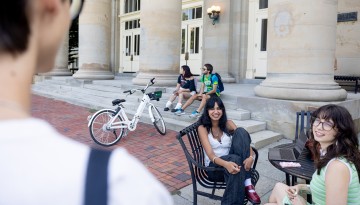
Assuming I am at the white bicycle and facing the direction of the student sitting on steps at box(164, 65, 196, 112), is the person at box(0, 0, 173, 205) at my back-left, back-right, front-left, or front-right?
back-right

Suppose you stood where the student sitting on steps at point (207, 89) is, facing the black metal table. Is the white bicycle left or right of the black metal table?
right

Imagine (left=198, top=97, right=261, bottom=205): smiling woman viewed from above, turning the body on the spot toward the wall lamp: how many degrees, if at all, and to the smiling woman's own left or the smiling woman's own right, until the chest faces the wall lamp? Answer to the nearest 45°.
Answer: approximately 135° to the smiling woman's own left

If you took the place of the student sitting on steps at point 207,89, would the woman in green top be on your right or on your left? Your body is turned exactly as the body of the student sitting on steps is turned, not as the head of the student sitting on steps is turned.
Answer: on your left

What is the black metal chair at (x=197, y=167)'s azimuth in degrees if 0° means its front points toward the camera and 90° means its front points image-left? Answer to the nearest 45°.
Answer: approximately 315°

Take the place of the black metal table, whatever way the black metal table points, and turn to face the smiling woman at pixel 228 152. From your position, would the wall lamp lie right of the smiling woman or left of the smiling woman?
right

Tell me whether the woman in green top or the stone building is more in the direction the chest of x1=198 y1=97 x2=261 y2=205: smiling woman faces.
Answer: the woman in green top

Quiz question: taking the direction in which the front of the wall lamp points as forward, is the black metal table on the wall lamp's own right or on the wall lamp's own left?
on the wall lamp's own left

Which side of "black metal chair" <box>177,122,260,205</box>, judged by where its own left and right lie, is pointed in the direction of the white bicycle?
back

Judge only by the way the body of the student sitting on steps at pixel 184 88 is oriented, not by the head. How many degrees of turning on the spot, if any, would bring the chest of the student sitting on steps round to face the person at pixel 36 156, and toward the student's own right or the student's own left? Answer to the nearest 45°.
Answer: approximately 45° to the student's own left

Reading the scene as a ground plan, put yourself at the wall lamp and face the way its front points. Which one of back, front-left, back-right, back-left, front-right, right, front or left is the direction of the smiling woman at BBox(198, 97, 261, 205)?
front-left
